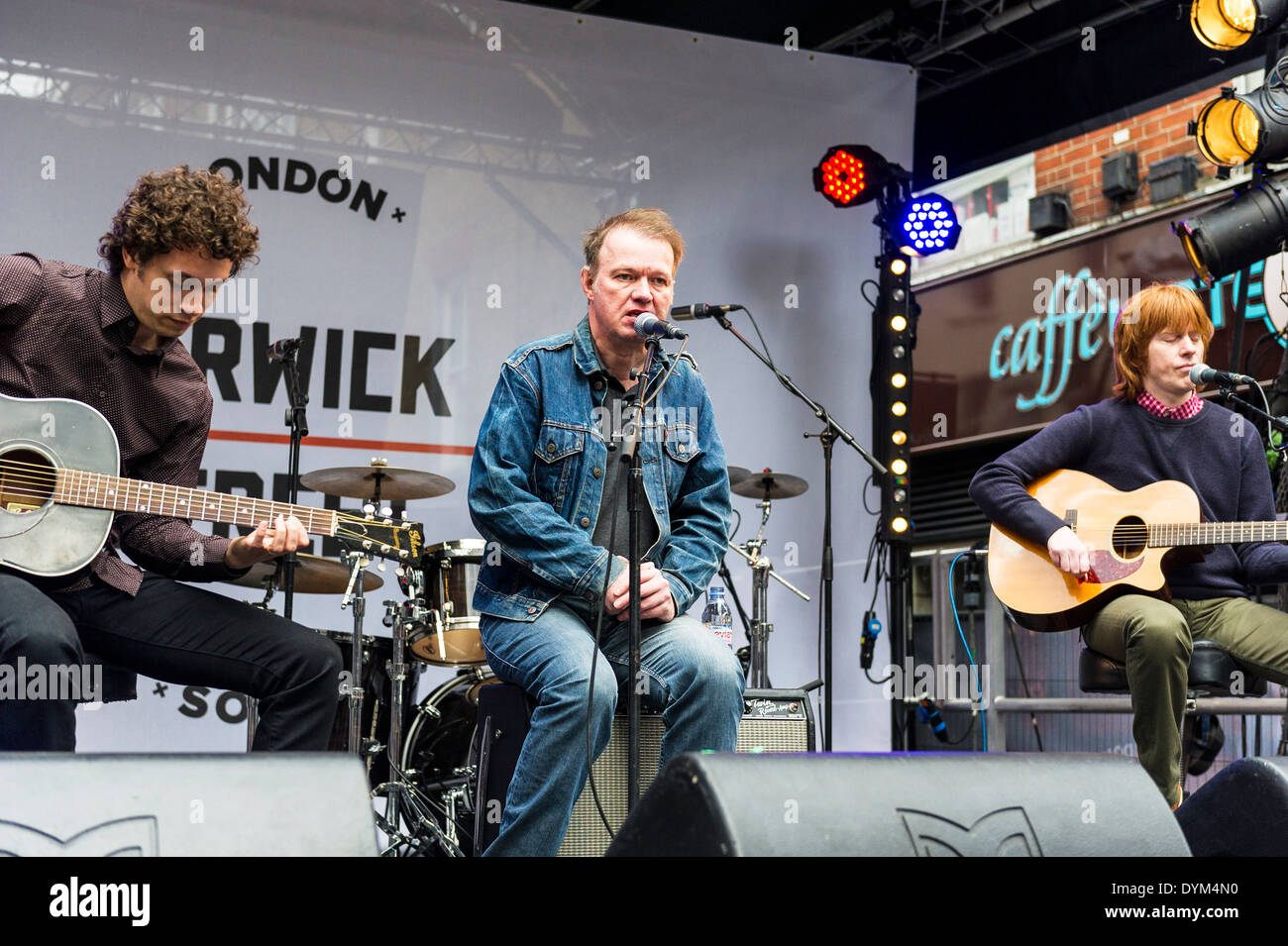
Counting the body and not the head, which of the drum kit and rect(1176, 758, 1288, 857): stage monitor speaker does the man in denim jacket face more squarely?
the stage monitor speaker

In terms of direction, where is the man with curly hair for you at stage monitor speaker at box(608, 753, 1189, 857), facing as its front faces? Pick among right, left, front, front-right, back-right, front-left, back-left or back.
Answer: front-left

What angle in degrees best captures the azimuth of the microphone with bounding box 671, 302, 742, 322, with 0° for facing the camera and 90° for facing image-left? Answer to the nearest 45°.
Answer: approximately 90°

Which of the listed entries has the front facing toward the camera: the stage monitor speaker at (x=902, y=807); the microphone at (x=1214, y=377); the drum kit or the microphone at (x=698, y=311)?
the drum kit

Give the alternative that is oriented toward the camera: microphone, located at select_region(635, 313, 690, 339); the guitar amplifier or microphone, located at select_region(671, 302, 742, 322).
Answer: the guitar amplifier

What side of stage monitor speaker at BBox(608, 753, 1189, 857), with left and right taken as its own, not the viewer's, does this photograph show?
back

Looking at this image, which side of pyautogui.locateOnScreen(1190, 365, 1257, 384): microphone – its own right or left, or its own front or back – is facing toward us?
left

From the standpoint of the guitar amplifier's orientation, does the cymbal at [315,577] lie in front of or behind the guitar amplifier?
behind

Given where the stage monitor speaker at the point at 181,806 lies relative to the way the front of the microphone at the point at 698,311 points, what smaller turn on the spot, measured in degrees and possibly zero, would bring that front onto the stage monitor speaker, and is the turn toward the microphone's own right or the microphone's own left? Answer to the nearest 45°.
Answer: approximately 90° to the microphone's own left

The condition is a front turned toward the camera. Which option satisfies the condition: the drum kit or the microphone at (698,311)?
the drum kit

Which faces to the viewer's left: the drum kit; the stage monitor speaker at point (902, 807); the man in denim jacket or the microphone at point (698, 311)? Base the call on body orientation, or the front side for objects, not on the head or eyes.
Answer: the microphone

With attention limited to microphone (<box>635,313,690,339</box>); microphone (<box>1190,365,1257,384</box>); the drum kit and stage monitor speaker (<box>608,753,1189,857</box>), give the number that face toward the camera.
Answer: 1

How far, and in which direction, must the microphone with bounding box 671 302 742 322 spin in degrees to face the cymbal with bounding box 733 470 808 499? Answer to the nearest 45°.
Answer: approximately 90° to its right

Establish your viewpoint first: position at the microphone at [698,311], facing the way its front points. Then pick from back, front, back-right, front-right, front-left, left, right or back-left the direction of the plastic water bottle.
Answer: left

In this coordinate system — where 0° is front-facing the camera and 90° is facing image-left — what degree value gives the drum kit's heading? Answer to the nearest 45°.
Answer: approximately 0°

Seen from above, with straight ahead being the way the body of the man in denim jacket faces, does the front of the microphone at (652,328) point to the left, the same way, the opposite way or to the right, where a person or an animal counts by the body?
the opposite way

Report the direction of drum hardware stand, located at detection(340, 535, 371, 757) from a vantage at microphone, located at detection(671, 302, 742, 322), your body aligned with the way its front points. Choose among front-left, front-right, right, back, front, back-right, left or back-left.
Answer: front-right

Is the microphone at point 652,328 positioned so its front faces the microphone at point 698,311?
no

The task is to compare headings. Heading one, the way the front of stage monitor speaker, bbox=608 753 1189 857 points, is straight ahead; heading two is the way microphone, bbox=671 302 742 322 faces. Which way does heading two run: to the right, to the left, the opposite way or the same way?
to the left
